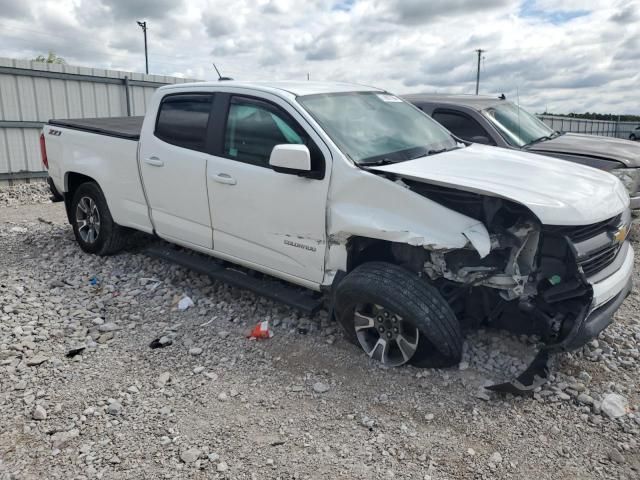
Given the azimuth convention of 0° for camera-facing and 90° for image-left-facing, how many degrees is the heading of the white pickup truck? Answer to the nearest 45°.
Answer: approximately 315°

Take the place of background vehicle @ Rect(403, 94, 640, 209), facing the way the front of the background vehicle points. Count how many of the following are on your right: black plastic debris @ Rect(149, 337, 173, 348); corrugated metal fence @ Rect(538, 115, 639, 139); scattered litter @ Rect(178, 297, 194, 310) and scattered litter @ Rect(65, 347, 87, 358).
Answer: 3

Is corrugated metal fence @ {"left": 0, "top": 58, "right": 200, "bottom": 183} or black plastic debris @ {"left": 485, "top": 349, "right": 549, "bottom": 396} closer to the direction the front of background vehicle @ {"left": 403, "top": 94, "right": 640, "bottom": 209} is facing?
the black plastic debris

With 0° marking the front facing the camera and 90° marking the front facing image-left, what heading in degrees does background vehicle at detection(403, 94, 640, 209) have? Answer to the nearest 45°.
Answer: approximately 315°

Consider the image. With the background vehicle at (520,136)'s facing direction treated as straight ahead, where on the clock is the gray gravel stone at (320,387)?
The gray gravel stone is roughly at 2 o'clock from the background vehicle.

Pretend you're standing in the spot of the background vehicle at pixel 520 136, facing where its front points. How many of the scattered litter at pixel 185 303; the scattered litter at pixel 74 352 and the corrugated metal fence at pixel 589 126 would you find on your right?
2

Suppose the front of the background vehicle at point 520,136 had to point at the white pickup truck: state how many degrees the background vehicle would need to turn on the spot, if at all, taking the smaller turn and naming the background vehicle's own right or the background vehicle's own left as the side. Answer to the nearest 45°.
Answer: approximately 45° to the background vehicle's own right

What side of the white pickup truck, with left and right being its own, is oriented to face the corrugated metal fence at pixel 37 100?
back

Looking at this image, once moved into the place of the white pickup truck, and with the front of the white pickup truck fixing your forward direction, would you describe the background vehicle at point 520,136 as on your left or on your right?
on your left

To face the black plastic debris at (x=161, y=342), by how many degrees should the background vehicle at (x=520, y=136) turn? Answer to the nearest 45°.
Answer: approximately 90° to its right

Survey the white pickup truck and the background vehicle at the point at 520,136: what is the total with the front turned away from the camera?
0

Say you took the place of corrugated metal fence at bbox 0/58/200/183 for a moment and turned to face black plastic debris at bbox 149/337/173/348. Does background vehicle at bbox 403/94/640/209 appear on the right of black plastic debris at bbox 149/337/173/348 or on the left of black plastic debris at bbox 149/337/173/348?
left
